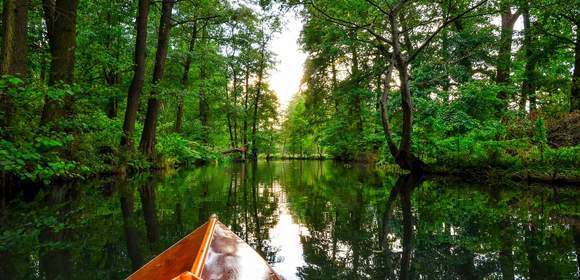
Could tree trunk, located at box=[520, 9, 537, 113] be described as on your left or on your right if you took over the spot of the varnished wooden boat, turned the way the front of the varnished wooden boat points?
on your right

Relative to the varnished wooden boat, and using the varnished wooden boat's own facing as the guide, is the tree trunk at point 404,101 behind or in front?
in front

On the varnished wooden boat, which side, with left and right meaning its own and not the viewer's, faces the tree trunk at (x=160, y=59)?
front

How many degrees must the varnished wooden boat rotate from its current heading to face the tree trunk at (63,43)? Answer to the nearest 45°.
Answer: approximately 45° to its left

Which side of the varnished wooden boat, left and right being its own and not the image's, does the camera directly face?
back

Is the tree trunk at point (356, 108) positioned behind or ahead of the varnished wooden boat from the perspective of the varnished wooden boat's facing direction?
ahead

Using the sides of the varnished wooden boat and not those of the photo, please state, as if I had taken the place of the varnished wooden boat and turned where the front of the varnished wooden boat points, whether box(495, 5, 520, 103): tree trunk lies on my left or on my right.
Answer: on my right

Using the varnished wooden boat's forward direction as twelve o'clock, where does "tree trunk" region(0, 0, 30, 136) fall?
The tree trunk is roughly at 11 o'clock from the varnished wooden boat.
